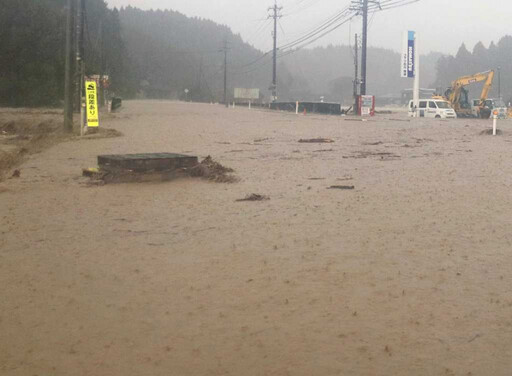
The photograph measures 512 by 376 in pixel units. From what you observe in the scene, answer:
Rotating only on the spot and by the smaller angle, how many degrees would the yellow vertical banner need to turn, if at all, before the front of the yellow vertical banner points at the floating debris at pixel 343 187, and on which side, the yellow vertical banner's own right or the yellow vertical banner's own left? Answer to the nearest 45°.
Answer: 0° — it already faces it

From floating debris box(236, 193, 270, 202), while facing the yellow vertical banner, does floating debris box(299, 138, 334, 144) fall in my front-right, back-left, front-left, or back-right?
front-right

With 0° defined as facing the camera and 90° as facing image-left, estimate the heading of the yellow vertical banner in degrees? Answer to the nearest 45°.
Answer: approximately 0°

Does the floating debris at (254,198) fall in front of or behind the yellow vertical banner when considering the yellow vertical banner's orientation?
in front

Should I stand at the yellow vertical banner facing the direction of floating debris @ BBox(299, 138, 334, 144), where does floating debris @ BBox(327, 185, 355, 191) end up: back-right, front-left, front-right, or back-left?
front-right

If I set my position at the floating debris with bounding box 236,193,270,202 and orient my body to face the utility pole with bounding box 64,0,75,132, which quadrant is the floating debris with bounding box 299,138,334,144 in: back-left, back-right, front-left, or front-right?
front-right

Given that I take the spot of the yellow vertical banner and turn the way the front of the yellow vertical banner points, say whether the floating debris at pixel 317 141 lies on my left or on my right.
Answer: on my left

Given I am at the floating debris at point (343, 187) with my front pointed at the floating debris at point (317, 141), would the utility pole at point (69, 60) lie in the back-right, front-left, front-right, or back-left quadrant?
front-left
